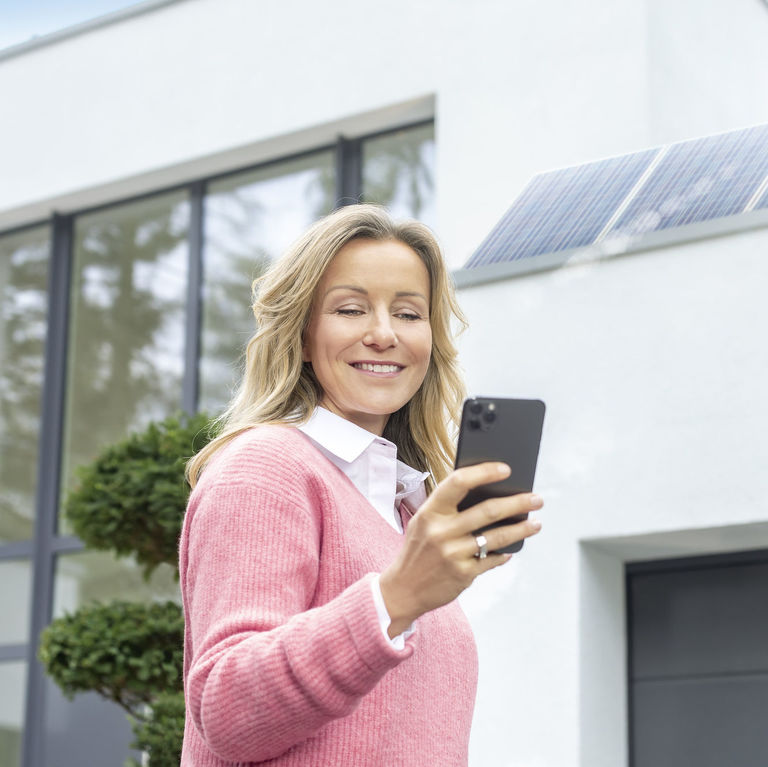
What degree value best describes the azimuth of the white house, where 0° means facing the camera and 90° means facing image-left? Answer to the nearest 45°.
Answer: approximately 45°

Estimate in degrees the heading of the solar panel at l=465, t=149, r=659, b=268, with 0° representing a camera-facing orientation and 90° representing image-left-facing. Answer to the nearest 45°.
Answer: approximately 45°

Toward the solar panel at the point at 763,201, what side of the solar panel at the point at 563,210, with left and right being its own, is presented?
left

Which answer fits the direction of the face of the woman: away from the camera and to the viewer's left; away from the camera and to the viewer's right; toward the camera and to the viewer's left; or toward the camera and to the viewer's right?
toward the camera and to the viewer's right

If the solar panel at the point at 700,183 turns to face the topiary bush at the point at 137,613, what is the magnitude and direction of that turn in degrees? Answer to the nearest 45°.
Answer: approximately 45° to its right
